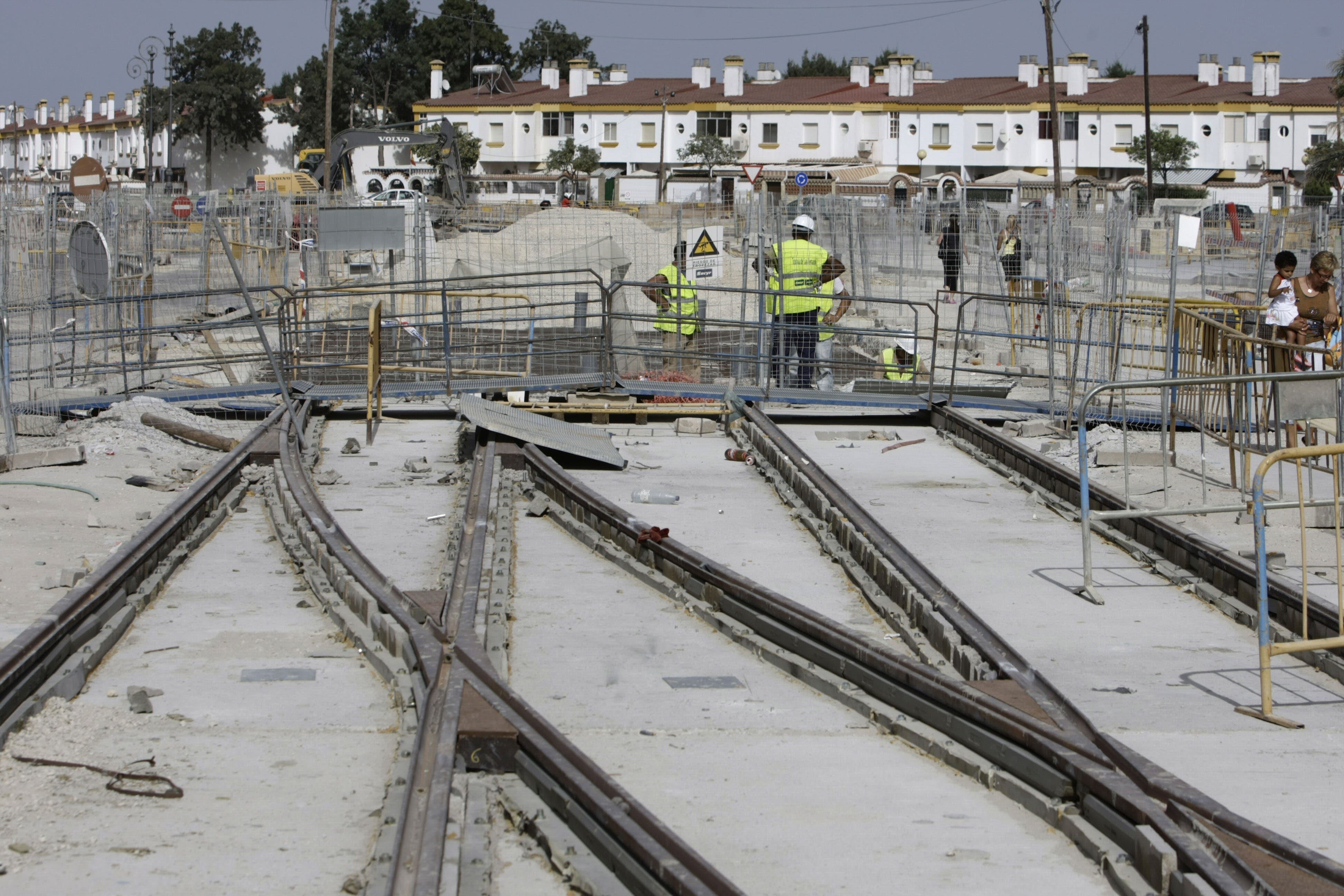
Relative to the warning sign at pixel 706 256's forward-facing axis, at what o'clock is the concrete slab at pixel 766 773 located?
The concrete slab is roughly at 12 o'clock from the warning sign.

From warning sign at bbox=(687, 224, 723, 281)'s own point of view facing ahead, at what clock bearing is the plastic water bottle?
The plastic water bottle is roughly at 12 o'clock from the warning sign.

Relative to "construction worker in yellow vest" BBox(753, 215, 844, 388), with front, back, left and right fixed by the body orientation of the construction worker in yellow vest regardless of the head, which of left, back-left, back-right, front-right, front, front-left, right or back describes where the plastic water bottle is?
back

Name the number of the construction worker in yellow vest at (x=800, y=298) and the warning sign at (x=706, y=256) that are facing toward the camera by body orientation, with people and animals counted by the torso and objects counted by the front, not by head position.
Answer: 1

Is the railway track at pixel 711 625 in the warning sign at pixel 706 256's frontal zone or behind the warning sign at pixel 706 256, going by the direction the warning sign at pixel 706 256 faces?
frontal zone

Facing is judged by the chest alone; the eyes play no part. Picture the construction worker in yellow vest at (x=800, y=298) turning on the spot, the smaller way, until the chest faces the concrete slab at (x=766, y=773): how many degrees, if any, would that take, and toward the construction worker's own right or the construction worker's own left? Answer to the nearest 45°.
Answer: approximately 180°

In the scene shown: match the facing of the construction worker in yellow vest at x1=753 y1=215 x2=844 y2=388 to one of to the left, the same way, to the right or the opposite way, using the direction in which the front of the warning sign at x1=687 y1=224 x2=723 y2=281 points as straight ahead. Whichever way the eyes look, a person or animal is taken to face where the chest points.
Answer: the opposite way

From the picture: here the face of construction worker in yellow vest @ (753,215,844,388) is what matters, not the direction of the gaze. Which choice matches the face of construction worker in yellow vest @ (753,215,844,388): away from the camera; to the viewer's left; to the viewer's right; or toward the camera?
away from the camera

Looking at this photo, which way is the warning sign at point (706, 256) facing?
toward the camera

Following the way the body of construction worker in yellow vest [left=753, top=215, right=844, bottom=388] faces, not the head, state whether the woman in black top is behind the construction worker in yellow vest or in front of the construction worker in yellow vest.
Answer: in front

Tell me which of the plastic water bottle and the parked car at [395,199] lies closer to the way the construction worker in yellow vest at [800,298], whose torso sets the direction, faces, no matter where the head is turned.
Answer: the parked car

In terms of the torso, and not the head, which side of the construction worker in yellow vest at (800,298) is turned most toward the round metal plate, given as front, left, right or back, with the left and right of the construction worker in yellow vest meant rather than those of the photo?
left

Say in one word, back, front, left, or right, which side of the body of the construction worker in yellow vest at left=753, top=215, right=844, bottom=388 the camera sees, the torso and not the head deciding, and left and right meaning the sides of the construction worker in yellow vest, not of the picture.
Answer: back
